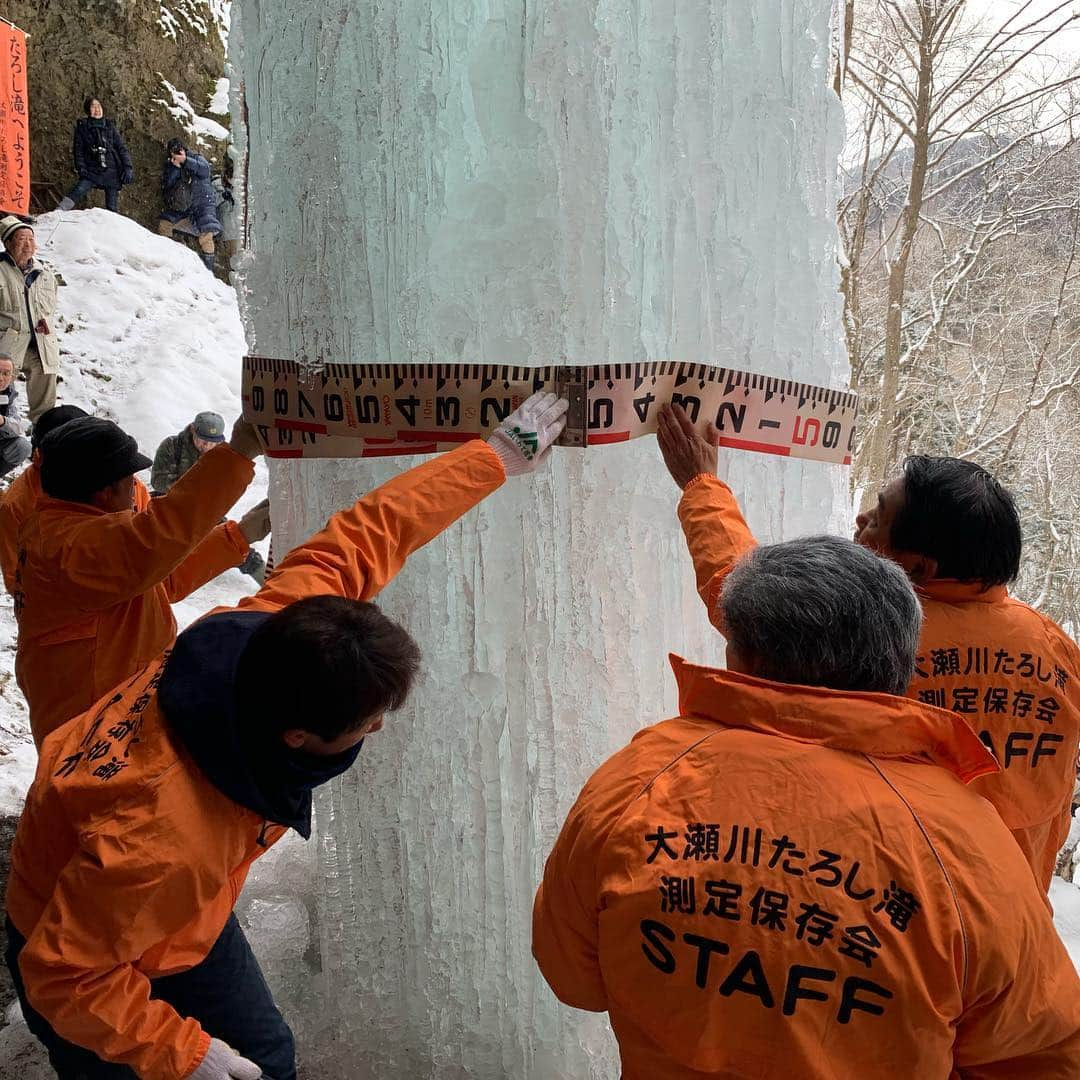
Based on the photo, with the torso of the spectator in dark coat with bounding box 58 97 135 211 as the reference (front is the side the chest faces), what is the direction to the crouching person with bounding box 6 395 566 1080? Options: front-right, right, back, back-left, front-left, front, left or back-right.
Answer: front

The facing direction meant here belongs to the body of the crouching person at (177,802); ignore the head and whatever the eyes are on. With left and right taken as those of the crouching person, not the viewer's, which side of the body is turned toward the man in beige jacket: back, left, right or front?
left

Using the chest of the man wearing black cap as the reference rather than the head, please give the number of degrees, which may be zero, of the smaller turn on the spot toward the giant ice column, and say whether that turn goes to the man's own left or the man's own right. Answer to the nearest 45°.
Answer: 0° — they already face it

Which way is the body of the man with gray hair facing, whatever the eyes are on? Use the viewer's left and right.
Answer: facing away from the viewer

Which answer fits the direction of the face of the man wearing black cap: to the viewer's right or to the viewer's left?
to the viewer's right

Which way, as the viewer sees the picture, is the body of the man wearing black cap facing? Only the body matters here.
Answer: to the viewer's right

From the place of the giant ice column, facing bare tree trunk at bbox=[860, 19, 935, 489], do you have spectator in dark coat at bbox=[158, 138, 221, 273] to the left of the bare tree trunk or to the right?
left

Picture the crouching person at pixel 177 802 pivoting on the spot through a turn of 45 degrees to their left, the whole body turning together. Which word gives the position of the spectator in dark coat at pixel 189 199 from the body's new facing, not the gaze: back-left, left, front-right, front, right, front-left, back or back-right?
front-left

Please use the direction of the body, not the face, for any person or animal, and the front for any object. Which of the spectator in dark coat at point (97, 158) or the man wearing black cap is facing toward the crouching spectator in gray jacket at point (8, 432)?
the spectator in dark coat at point (97, 158)

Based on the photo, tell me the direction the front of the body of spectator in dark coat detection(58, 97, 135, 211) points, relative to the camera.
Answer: toward the camera

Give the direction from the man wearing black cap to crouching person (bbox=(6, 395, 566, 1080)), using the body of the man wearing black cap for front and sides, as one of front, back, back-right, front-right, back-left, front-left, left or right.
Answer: right

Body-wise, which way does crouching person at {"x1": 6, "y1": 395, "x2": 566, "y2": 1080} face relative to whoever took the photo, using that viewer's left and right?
facing to the right of the viewer
